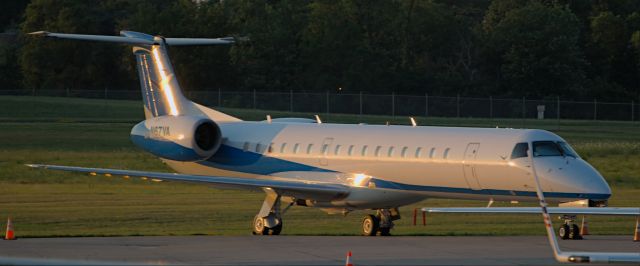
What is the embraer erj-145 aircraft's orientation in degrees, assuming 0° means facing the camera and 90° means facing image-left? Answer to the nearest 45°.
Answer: approximately 315°
